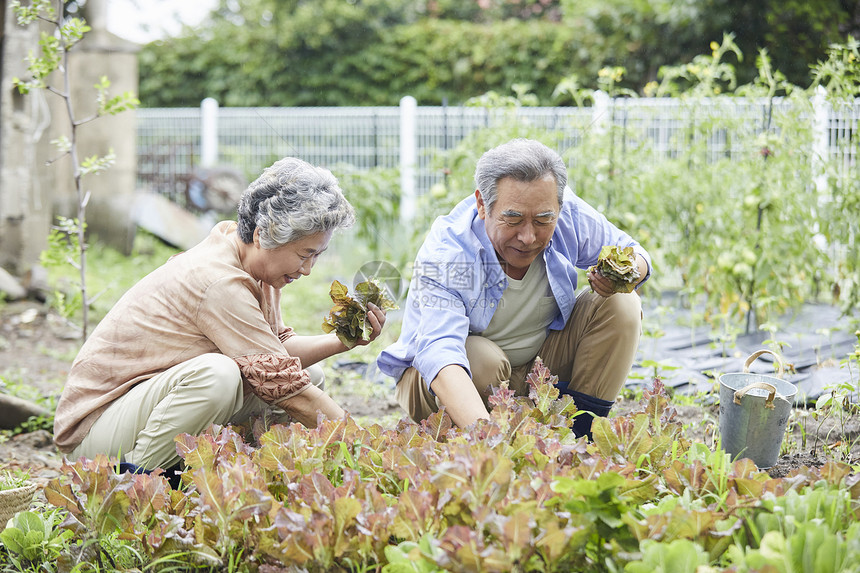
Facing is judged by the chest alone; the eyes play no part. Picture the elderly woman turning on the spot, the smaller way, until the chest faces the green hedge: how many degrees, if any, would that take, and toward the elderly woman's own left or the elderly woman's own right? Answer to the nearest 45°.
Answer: approximately 90° to the elderly woman's own left

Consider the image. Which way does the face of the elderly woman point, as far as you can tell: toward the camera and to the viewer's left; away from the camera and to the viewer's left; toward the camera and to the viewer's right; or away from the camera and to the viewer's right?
toward the camera and to the viewer's right

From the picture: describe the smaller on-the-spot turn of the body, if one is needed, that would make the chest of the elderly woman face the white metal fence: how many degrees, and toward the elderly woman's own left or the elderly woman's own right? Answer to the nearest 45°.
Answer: approximately 90° to the elderly woman's own left

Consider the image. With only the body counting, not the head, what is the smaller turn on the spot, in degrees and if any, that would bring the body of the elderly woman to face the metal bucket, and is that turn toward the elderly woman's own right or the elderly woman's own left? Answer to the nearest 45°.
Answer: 0° — they already face it

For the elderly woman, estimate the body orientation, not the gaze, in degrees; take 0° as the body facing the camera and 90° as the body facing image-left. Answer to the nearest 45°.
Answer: approximately 270°
